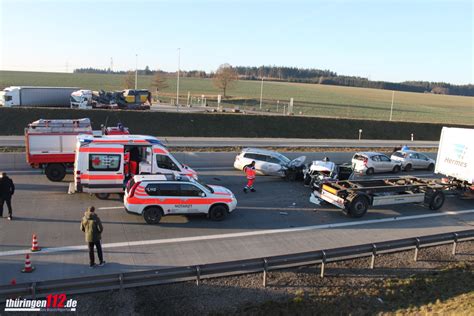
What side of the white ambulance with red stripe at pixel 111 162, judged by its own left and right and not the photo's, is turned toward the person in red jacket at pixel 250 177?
front

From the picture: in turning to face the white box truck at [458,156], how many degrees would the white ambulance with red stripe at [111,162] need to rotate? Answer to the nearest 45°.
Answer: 0° — it already faces it

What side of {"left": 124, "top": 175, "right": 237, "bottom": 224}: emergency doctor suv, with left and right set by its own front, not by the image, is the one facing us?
right

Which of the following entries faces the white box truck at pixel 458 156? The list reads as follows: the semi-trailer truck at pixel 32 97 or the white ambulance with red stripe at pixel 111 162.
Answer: the white ambulance with red stripe

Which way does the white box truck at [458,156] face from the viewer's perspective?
to the viewer's right

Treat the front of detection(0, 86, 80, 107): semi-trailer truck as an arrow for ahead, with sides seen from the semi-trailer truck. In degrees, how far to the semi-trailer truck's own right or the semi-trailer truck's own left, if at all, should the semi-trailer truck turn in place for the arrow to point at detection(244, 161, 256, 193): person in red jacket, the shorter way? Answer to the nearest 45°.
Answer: approximately 90° to the semi-trailer truck's own left

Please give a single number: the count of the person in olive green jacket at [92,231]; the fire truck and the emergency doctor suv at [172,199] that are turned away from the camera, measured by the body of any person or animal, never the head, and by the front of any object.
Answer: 1

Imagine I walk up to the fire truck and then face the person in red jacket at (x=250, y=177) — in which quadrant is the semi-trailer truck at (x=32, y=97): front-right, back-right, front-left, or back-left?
back-left

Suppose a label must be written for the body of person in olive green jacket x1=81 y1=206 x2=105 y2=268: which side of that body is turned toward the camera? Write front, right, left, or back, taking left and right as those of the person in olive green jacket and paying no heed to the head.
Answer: back

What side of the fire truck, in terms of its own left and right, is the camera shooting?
right

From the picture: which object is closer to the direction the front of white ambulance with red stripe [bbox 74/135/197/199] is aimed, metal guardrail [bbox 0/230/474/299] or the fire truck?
the metal guardrail
